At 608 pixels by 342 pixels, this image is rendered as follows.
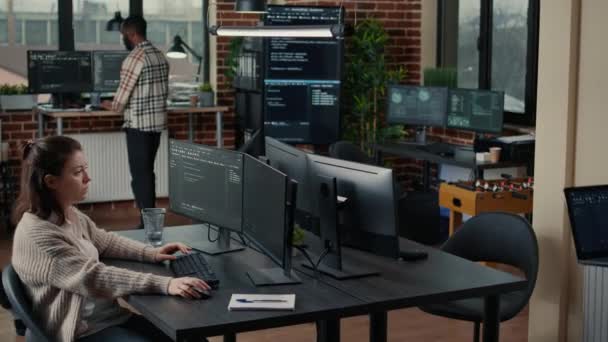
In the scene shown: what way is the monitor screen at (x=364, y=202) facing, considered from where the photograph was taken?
facing away from the viewer and to the right of the viewer

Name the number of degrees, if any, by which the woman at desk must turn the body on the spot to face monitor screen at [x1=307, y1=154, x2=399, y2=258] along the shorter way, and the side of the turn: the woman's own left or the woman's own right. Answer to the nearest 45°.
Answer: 0° — they already face it

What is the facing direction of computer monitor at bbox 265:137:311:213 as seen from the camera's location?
facing away from the viewer and to the right of the viewer

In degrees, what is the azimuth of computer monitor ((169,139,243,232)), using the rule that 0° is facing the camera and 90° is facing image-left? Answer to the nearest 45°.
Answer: approximately 45°

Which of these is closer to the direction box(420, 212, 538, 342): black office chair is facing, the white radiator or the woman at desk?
the woman at desk

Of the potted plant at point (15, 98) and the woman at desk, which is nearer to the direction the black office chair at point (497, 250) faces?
the woman at desk

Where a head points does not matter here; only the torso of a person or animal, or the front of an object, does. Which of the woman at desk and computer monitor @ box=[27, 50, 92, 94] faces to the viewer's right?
the woman at desk
